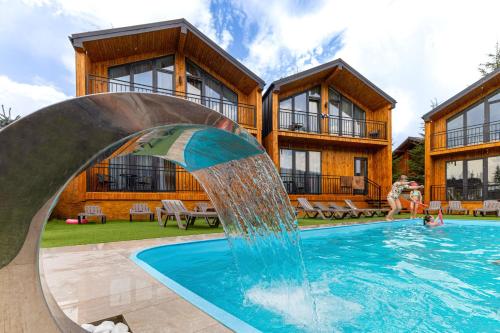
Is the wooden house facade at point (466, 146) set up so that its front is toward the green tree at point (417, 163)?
no

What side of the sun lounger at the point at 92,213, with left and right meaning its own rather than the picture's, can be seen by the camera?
front

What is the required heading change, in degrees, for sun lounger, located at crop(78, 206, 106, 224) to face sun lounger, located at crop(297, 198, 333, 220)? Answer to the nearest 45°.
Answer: approximately 90° to its left

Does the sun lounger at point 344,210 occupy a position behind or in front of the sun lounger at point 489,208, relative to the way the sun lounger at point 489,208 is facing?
in front

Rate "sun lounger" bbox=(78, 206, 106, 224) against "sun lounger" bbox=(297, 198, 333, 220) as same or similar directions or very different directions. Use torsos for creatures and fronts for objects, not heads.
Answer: same or similar directions

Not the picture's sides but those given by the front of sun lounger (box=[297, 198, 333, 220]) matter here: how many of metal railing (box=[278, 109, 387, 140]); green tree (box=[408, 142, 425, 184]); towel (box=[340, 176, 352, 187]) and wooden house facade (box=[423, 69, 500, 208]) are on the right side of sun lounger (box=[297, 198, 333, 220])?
0

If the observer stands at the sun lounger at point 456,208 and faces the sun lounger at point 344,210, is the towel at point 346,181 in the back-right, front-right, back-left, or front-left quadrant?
front-right

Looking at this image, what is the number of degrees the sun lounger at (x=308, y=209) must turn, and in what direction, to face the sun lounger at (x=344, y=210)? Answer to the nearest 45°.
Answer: approximately 90° to its left

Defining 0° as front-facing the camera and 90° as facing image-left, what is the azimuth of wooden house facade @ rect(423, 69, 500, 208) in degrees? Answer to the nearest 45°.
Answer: approximately 45°

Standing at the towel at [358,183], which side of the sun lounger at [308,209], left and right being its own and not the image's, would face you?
left

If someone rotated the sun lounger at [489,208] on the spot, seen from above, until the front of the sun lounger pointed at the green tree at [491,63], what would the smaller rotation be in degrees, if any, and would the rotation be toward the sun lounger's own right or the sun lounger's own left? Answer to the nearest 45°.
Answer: approximately 135° to the sun lounger's own right

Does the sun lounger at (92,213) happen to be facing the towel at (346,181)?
no
